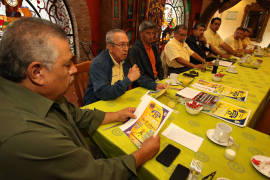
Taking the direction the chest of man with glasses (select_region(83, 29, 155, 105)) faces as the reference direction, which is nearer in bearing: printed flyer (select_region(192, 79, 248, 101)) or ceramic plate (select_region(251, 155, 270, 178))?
the ceramic plate

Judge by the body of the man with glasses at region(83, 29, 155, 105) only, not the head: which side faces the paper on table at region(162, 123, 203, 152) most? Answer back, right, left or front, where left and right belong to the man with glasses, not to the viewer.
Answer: front

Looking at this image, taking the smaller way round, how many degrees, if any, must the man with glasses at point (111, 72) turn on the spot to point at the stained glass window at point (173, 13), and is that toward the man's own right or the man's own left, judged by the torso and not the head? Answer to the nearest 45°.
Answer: approximately 90° to the man's own left

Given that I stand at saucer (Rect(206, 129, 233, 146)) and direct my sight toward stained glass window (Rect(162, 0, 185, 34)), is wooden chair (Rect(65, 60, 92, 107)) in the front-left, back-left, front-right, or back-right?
front-left

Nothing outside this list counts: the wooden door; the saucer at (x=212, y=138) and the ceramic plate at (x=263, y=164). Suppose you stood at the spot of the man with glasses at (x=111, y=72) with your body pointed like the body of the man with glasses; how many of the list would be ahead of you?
2

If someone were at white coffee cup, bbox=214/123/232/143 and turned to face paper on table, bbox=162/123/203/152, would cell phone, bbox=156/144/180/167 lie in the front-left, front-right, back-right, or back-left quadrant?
front-left

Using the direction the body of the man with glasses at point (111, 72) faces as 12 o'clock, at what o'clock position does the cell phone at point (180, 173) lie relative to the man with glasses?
The cell phone is roughly at 1 o'clock from the man with glasses.

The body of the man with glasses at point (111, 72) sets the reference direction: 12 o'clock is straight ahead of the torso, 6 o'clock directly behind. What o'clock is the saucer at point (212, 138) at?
The saucer is roughly at 12 o'clock from the man with glasses.

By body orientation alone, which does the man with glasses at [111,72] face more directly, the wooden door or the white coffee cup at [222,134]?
the white coffee cup

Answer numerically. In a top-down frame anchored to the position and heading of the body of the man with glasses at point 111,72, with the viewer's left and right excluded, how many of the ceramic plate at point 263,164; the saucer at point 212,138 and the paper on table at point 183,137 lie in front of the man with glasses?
3

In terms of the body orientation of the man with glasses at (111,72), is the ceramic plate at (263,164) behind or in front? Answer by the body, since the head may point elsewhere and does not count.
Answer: in front

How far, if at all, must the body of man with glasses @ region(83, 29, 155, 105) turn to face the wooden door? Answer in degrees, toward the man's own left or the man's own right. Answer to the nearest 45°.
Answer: approximately 135° to the man's own left

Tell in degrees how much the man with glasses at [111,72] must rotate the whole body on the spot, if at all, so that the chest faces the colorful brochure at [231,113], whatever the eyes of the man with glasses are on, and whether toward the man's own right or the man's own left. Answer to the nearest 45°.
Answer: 0° — they already face it

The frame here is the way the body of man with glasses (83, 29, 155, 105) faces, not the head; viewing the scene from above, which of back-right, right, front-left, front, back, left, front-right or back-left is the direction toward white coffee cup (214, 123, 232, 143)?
front
